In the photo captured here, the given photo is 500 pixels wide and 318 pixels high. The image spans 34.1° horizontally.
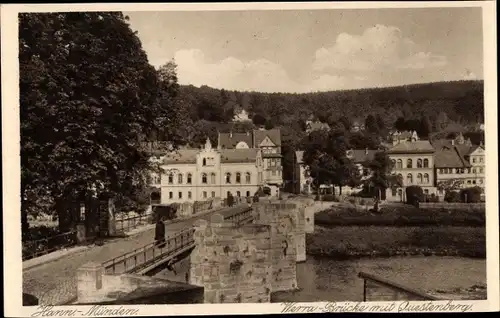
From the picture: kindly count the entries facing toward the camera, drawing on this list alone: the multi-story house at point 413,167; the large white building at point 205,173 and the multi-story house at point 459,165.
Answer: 3

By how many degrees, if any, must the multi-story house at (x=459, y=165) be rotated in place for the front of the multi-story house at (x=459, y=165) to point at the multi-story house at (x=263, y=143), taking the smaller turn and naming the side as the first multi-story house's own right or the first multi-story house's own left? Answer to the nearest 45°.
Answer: approximately 90° to the first multi-story house's own right

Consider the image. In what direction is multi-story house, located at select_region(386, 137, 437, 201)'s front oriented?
toward the camera

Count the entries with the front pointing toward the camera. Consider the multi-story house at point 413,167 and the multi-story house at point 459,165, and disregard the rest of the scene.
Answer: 2

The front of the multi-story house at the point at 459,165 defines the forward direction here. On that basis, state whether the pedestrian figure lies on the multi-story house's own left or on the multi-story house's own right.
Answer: on the multi-story house's own right

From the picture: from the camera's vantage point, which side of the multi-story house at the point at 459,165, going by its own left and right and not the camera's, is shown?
front

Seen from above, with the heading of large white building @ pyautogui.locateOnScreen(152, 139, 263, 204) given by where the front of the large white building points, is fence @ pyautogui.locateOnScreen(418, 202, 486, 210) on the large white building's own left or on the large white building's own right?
on the large white building's own left

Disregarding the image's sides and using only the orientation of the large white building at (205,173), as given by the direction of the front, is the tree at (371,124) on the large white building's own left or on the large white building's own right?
on the large white building's own left

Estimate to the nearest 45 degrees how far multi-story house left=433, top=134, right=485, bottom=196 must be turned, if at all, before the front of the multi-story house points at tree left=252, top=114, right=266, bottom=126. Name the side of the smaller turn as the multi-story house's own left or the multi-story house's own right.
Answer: approximately 90° to the multi-story house's own right
